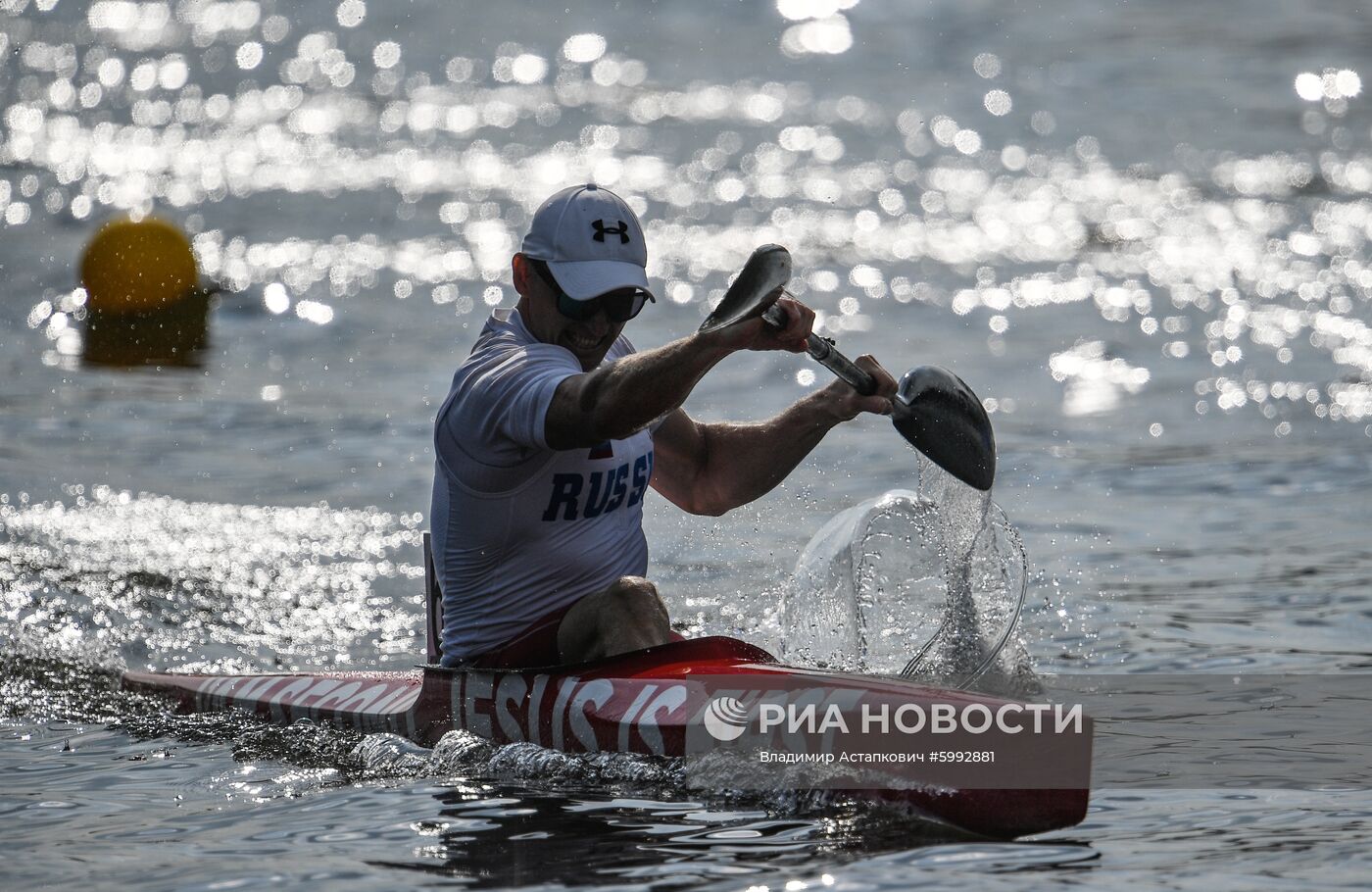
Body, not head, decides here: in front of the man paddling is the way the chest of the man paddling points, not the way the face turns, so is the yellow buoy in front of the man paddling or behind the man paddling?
behind

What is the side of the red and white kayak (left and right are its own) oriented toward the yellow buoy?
back

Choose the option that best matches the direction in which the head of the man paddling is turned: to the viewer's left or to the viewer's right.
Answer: to the viewer's right

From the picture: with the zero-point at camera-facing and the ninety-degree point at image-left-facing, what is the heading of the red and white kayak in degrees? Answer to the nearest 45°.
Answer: approximately 315°
